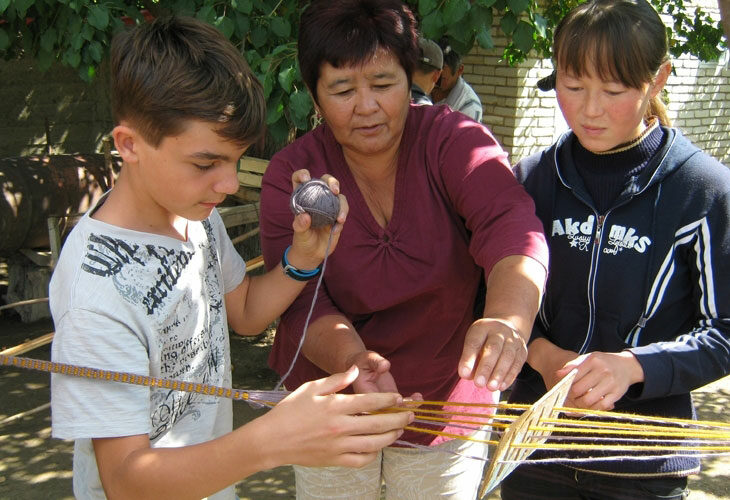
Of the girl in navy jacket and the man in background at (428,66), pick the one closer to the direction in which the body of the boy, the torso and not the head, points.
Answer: the girl in navy jacket

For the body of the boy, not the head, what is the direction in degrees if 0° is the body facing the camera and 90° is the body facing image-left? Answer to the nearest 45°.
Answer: approximately 315°

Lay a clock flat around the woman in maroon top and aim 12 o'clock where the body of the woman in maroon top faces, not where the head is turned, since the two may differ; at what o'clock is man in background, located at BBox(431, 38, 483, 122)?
The man in background is roughly at 6 o'clock from the woman in maroon top.

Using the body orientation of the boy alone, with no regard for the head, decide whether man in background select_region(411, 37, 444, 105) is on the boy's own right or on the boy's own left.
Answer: on the boy's own left

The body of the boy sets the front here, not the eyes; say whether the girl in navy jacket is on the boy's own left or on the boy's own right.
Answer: on the boy's own left
